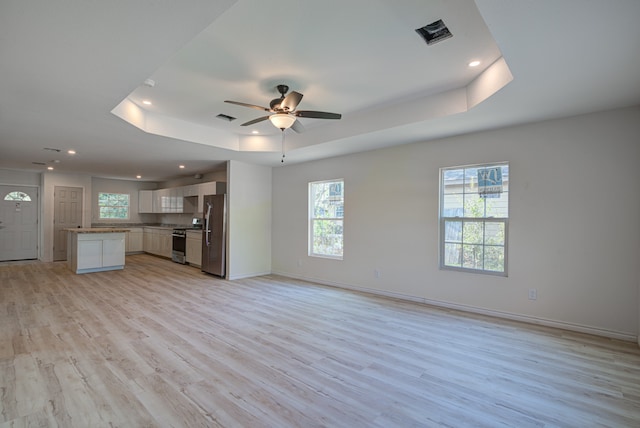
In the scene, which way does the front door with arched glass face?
toward the camera

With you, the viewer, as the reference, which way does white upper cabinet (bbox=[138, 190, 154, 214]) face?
facing the viewer

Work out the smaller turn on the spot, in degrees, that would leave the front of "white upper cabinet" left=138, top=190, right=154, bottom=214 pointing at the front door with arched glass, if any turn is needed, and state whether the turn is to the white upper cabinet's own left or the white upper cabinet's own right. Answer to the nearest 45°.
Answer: approximately 90° to the white upper cabinet's own right

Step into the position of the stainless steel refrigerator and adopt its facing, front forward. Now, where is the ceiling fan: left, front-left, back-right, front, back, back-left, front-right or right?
front-left

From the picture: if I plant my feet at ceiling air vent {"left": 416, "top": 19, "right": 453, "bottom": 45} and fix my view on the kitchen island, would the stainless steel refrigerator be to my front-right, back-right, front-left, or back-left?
front-right

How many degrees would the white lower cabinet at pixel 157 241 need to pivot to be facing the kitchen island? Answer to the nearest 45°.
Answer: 0° — it already faces it

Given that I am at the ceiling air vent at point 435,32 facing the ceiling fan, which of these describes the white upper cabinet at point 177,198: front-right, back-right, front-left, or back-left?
front-right

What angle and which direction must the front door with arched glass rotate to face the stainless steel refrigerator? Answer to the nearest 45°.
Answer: approximately 45° to its left

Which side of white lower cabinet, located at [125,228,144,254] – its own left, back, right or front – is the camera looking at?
front

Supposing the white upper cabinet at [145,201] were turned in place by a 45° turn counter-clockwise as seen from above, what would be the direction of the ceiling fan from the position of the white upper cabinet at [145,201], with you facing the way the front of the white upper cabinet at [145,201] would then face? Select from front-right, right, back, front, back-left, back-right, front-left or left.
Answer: front-right

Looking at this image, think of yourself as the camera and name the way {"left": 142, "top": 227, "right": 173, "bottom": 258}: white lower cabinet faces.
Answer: facing the viewer and to the left of the viewer

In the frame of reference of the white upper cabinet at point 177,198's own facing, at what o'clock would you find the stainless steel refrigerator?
The stainless steel refrigerator is roughly at 10 o'clock from the white upper cabinet.

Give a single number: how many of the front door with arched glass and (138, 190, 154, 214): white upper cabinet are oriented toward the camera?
2

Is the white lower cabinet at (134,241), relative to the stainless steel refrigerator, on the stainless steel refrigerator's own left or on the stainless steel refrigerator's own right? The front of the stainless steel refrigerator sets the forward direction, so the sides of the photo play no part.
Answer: on the stainless steel refrigerator's own right

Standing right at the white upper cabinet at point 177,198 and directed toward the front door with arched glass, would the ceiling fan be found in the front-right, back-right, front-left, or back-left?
back-left

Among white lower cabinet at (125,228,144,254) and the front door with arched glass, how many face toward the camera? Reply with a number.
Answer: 2

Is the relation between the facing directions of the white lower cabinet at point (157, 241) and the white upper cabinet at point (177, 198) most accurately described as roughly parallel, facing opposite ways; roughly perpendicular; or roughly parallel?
roughly parallel

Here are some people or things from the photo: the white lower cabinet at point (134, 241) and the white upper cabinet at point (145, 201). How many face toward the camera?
2
